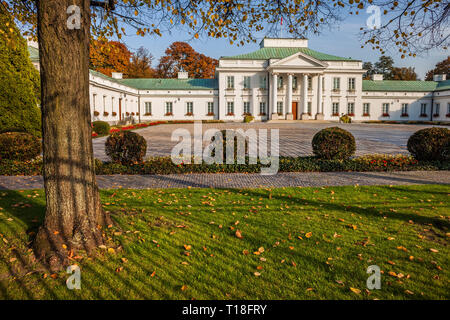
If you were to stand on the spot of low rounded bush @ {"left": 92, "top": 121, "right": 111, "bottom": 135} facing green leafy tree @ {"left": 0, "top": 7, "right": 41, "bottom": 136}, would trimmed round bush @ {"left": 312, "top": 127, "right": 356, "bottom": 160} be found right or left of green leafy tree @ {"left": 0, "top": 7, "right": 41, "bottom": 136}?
left

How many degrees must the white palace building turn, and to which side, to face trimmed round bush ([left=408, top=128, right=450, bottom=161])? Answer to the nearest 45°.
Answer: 0° — it already faces it

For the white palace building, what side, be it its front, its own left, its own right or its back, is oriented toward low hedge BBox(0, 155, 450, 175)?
front

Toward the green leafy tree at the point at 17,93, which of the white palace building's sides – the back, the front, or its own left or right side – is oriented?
front

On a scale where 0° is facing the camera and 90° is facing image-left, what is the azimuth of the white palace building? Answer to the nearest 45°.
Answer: approximately 0°

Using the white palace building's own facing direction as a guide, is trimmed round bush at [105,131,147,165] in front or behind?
in front

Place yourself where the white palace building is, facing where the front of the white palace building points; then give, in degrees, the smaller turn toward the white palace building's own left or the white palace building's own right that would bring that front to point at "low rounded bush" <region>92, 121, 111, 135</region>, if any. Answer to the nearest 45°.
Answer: approximately 45° to the white palace building's own right

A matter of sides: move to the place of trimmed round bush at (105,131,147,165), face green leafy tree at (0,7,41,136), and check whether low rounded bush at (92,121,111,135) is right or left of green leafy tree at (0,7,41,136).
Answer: right
